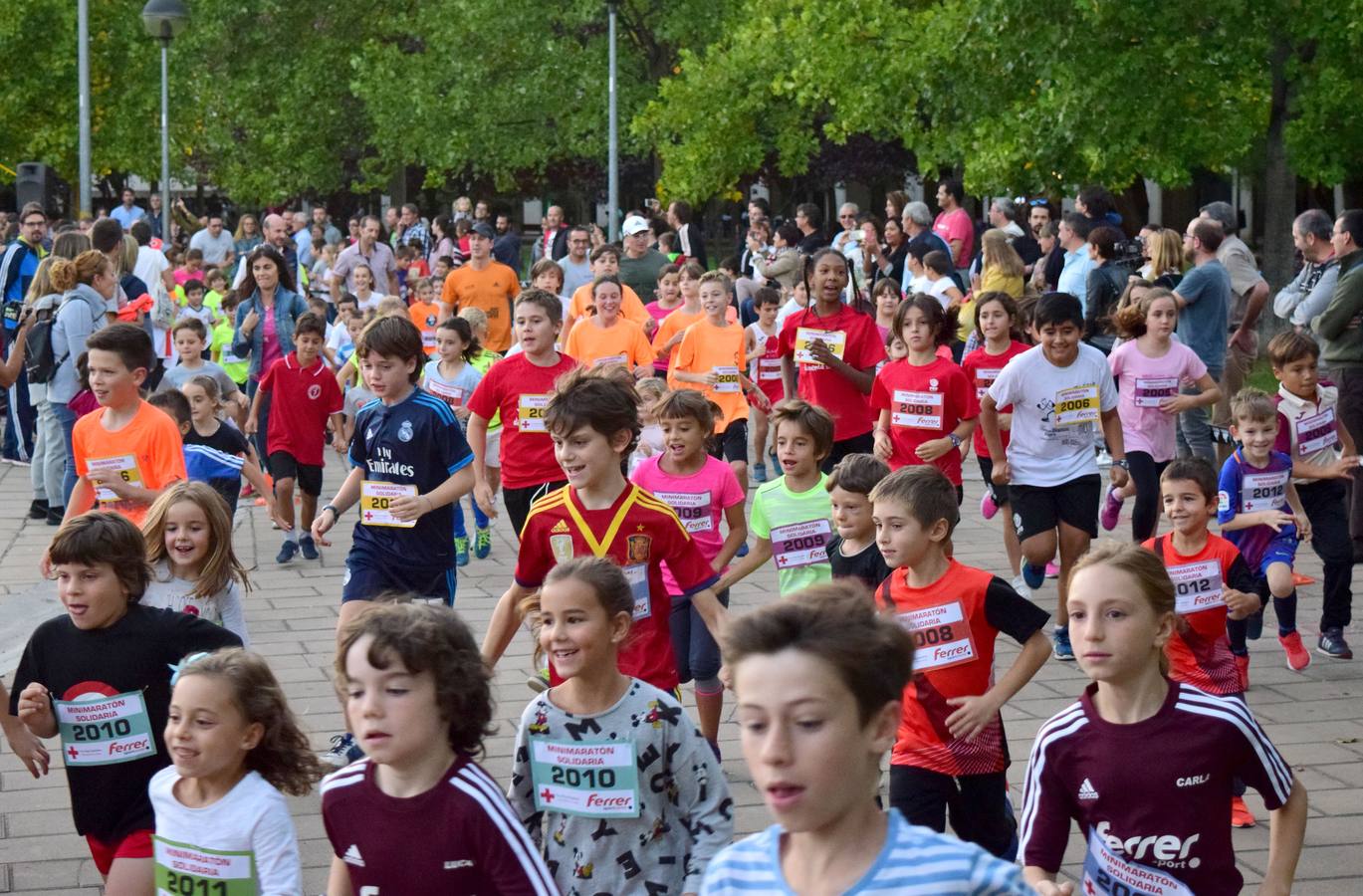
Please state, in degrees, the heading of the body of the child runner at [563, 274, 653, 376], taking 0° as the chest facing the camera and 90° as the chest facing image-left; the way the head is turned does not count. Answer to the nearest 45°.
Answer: approximately 0°

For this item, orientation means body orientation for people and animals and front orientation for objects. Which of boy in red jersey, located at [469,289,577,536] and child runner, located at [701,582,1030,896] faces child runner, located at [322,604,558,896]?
the boy in red jersey

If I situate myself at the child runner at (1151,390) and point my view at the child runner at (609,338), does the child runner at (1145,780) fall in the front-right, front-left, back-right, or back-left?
back-left

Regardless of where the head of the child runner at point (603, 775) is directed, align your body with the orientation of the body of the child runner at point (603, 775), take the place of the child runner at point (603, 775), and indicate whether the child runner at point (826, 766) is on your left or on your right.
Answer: on your left

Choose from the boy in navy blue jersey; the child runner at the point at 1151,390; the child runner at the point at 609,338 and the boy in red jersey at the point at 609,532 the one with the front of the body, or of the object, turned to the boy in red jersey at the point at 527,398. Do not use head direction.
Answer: the child runner at the point at 609,338

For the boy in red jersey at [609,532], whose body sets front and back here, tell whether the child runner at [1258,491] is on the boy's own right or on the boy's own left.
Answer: on the boy's own left

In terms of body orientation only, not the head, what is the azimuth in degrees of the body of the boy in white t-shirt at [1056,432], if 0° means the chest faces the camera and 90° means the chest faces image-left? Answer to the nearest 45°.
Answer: approximately 0°

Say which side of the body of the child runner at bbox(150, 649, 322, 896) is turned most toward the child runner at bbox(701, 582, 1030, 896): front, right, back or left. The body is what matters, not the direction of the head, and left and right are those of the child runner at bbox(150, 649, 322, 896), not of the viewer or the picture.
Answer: left

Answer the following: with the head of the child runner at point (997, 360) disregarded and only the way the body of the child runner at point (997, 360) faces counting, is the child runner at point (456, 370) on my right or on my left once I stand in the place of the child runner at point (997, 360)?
on my right

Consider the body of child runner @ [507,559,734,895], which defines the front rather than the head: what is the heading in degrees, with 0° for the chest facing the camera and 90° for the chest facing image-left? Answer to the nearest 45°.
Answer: approximately 45°

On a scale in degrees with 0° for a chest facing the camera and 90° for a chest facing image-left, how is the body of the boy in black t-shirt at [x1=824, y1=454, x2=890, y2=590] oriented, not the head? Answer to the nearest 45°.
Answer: approximately 45°
